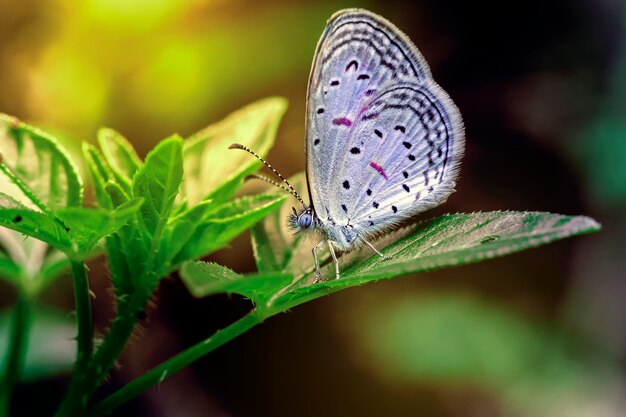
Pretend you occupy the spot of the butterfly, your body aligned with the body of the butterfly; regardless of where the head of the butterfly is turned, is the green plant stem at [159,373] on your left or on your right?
on your left

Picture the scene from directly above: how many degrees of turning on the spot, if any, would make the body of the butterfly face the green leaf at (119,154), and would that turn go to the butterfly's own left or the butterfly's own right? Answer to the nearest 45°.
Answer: approximately 45° to the butterfly's own left

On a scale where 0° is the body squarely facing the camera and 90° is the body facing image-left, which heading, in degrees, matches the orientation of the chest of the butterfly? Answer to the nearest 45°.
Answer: approximately 90°

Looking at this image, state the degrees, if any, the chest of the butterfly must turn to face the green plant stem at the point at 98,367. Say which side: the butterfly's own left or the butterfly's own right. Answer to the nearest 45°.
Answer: approximately 45° to the butterfly's own left

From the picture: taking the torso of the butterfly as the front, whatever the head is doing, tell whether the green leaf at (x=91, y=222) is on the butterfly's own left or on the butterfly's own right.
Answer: on the butterfly's own left

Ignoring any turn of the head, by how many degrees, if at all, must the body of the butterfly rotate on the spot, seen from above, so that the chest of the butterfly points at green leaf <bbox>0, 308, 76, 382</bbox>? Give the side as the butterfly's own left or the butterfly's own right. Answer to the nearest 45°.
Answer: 0° — it already faces it

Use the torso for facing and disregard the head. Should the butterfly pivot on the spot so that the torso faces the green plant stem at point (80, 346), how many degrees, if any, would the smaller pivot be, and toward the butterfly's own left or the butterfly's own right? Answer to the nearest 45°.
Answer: approximately 45° to the butterfly's own left

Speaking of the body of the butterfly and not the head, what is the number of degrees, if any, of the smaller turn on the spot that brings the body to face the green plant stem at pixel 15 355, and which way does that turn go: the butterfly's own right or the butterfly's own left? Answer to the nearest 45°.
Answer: approximately 45° to the butterfly's own left
